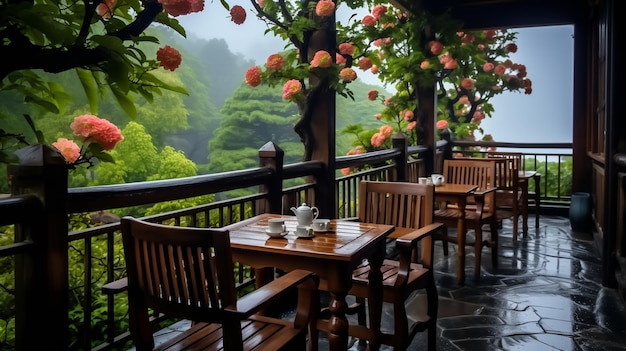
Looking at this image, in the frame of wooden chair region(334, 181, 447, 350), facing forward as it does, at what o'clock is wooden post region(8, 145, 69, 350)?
The wooden post is roughly at 12 o'clock from the wooden chair.

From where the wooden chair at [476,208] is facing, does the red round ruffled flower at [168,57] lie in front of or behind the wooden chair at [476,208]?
in front

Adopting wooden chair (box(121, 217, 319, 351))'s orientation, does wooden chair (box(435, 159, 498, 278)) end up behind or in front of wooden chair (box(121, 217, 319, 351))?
in front

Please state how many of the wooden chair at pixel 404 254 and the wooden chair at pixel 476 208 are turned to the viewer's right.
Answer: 0

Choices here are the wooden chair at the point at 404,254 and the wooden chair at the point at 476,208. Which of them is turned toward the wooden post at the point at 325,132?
the wooden chair at the point at 476,208

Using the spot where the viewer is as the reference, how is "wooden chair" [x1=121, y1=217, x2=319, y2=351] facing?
facing away from the viewer and to the right of the viewer

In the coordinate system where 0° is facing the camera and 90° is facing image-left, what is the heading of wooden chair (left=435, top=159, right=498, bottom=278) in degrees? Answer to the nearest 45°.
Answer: approximately 45°

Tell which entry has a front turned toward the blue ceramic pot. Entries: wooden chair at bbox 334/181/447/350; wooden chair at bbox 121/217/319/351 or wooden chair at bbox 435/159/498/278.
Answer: wooden chair at bbox 121/217/319/351

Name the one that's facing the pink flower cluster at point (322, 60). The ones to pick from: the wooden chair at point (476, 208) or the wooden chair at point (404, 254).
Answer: the wooden chair at point (476, 208)

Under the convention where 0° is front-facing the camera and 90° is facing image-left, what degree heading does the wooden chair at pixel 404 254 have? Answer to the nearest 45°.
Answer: approximately 45°
